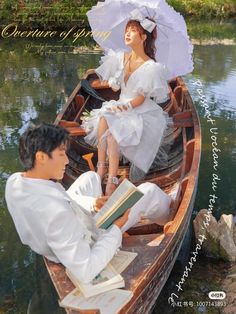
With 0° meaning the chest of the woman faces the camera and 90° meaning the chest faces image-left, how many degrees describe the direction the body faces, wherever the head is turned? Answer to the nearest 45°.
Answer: approximately 45°

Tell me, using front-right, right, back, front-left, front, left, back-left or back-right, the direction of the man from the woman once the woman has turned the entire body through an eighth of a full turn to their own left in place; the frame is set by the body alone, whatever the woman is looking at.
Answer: front

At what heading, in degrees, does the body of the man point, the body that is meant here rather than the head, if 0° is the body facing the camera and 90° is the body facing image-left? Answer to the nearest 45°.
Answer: approximately 225°

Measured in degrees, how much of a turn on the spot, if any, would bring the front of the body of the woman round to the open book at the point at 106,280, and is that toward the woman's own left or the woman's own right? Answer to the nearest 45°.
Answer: approximately 45° to the woman's own left
